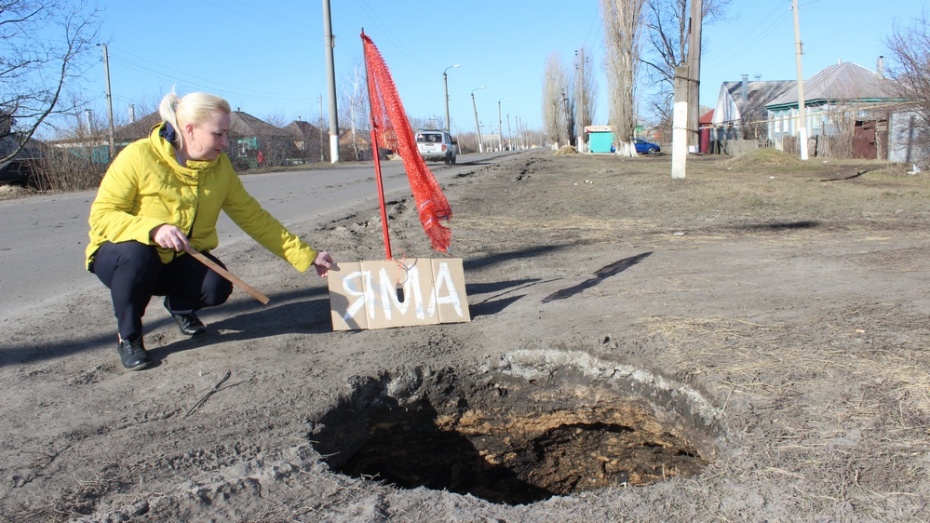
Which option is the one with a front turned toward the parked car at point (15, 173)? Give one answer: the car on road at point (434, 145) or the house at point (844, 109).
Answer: the house

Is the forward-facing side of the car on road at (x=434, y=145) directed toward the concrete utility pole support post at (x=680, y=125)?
no

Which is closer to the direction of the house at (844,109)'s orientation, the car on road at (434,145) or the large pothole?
the car on road

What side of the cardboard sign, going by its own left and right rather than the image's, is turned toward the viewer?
front

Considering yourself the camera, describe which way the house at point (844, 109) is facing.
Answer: facing the viewer and to the left of the viewer

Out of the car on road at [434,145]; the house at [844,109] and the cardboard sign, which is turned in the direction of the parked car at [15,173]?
the house

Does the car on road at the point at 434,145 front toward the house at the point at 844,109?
no

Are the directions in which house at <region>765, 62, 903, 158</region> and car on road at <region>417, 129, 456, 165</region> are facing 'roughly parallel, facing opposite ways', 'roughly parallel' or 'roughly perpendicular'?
roughly perpendicular

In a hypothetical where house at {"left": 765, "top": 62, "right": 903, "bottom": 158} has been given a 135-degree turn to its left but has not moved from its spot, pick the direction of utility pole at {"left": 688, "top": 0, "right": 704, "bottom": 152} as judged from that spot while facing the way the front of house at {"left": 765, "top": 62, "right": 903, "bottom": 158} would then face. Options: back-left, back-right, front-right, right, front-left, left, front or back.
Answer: right

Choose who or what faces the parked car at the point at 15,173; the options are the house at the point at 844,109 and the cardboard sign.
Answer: the house

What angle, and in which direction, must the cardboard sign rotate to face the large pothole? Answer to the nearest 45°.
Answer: approximately 45° to its left
